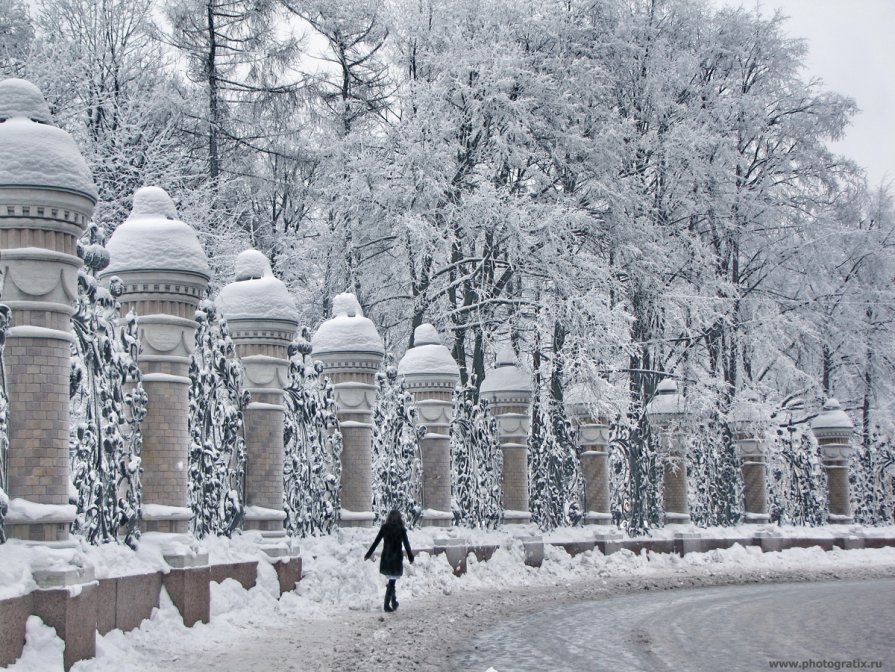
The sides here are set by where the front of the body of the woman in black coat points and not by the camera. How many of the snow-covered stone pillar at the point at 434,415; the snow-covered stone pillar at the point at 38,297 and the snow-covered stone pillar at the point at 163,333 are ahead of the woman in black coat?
1

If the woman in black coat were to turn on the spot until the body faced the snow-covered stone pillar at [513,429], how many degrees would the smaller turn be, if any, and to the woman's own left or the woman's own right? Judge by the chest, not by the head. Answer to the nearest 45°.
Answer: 0° — they already face it

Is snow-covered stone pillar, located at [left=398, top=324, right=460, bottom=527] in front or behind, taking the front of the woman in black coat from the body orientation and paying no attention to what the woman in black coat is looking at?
in front

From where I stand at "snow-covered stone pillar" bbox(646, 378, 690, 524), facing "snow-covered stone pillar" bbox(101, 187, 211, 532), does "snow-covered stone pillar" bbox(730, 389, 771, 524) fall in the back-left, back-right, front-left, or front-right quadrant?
back-left

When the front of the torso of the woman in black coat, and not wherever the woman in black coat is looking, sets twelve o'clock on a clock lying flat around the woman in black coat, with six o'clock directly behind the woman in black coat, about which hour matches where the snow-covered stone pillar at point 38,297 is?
The snow-covered stone pillar is roughly at 7 o'clock from the woman in black coat.

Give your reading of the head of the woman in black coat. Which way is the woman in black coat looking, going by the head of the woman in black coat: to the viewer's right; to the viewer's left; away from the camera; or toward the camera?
away from the camera

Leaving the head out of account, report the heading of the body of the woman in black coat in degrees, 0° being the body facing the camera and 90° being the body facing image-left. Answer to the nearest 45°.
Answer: approximately 180°

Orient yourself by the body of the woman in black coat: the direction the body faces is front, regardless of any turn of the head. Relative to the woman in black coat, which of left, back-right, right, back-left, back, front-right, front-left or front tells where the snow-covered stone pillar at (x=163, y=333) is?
back-left

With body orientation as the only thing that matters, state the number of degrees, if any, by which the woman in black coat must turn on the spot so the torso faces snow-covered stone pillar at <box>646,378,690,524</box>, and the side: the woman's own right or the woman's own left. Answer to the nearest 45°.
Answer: approximately 45° to the woman's own right
